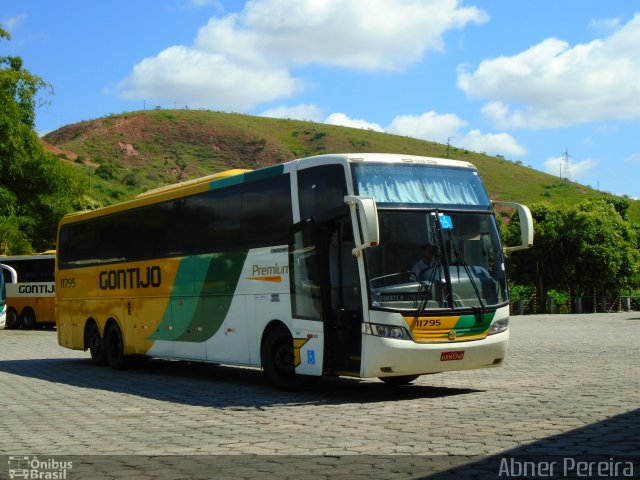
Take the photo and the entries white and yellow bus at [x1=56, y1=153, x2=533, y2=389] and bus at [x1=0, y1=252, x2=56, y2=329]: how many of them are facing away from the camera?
0

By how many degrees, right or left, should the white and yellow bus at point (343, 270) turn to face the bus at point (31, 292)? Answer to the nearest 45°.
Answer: approximately 180°
